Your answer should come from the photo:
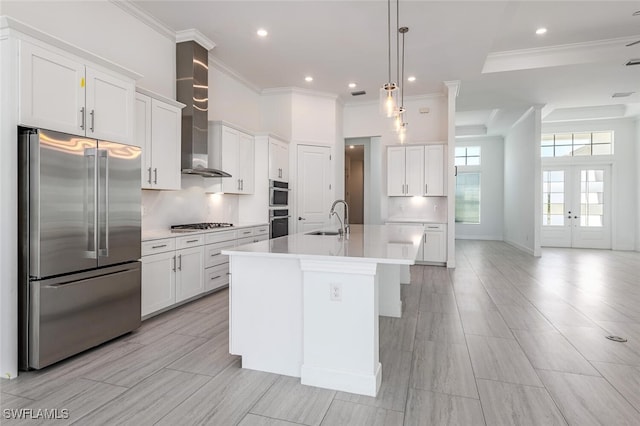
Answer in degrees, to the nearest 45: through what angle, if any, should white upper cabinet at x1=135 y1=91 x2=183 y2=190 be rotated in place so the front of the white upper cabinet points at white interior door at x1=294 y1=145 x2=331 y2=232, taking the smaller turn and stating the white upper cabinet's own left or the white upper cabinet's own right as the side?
approximately 90° to the white upper cabinet's own left

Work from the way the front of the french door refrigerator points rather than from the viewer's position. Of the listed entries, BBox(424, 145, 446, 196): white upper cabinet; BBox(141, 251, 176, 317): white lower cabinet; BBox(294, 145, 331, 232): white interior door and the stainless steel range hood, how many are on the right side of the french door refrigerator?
0

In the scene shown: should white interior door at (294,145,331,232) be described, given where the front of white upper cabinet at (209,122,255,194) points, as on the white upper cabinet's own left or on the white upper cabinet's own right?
on the white upper cabinet's own left

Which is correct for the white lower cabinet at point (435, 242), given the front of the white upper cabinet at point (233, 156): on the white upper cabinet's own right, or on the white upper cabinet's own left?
on the white upper cabinet's own left

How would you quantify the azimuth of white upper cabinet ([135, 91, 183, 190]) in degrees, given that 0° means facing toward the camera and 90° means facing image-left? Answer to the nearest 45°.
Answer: approximately 315°

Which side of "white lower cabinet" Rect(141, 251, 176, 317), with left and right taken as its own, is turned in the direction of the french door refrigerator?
right

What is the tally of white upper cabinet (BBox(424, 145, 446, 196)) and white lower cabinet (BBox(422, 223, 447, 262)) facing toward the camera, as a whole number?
2

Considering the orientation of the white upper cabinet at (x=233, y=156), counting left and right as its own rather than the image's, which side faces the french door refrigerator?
right

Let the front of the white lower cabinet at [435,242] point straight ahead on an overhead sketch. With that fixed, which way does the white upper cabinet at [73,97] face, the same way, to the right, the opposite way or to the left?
to the left

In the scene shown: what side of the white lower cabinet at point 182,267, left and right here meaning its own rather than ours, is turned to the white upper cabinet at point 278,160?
left

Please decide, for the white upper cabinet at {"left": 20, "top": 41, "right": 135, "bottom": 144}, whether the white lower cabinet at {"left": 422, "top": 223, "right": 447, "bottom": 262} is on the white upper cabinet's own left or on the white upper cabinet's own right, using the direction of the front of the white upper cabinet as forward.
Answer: on the white upper cabinet's own left

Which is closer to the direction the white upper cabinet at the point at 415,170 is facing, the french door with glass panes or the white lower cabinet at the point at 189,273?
the white lower cabinet

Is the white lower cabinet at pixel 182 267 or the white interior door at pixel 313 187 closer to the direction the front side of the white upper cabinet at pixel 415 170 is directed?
the white lower cabinet

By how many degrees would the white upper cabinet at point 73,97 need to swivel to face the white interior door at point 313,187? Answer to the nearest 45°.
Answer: approximately 90° to its left

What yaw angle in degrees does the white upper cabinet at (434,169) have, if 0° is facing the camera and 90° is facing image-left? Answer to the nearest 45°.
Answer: approximately 0°

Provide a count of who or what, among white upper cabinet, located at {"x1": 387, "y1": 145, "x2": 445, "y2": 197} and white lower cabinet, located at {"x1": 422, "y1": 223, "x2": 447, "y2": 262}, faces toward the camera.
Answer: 2

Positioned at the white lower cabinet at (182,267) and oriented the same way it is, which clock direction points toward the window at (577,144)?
The window is roughly at 10 o'clock from the white lower cabinet.

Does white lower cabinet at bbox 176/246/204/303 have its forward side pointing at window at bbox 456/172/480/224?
no

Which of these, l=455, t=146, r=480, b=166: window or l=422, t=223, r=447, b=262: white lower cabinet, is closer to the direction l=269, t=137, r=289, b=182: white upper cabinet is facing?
the white lower cabinet

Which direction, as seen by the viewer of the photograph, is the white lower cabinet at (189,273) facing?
facing the viewer and to the right of the viewer

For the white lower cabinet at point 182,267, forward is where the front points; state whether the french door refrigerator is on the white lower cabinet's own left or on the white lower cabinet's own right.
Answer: on the white lower cabinet's own right
